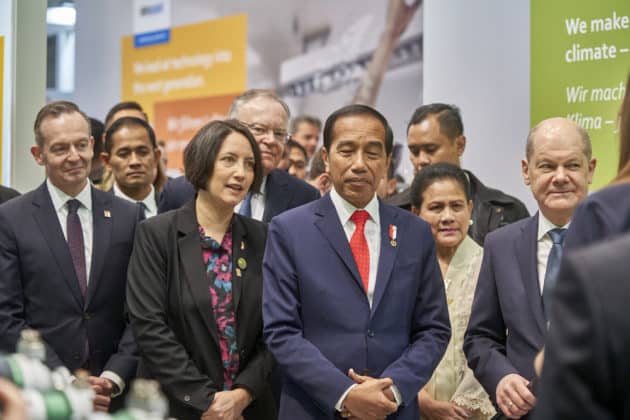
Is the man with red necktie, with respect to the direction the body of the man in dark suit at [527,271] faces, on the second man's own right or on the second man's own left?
on the second man's own right

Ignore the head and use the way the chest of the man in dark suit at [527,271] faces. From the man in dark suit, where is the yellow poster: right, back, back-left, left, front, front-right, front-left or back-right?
back-right

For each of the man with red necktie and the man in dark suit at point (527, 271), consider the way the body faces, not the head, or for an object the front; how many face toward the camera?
2

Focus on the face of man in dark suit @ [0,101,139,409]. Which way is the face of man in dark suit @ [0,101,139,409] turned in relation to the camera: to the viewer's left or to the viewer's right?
to the viewer's right

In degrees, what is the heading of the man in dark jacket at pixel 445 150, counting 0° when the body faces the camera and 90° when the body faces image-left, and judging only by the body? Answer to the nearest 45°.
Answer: approximately 45°

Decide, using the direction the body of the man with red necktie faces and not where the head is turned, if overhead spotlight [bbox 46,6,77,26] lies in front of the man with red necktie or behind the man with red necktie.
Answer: behind

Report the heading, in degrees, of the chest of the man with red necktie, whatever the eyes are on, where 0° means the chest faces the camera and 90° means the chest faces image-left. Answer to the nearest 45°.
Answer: approximately 0°

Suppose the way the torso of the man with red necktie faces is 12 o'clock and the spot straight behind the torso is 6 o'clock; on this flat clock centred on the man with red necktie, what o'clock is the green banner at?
The green banner is roughly at 7 o'clock from the man with red necktie.

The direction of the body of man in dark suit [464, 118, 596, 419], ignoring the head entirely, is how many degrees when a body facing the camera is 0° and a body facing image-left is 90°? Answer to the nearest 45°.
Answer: approximately 0°

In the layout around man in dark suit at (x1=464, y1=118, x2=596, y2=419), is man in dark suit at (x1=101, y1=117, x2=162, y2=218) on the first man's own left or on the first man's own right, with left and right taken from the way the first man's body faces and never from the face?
on the first man's own right

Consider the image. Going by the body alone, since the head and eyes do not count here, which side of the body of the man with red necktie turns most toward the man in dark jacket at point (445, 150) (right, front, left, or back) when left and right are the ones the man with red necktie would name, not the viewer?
back

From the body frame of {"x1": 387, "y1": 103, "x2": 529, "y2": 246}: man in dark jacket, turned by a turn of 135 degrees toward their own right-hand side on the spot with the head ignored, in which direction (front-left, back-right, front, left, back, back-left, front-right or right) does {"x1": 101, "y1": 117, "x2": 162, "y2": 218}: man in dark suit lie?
left
